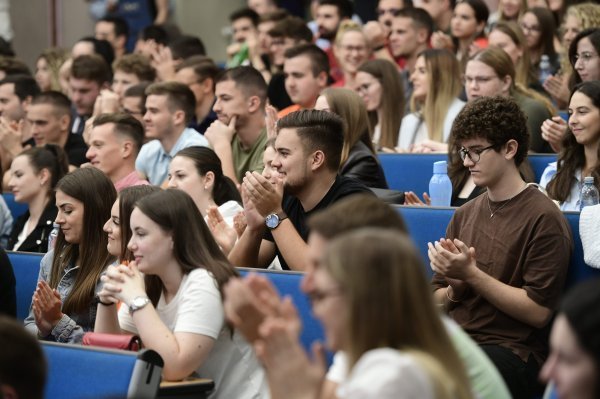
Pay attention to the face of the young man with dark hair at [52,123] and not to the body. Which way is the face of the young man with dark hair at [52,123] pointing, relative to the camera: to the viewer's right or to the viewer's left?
to the viewer's left

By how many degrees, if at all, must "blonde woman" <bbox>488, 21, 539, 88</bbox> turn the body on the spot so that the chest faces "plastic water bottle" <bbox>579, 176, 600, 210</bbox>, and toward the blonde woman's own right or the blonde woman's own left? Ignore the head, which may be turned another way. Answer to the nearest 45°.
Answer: approximately 90° to the blonde woman's own left

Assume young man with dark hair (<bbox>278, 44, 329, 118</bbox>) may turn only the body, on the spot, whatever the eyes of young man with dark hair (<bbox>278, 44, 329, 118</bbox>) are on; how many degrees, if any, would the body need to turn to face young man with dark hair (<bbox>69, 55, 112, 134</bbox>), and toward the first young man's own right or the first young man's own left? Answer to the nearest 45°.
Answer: approximately 90° to the first young man's own right

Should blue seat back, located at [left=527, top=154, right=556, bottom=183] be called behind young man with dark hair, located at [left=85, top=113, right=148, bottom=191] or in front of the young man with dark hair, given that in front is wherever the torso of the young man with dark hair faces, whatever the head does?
behind

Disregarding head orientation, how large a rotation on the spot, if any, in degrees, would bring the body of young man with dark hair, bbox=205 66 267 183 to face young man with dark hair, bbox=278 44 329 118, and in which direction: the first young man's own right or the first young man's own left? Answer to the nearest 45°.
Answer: approximately 180°

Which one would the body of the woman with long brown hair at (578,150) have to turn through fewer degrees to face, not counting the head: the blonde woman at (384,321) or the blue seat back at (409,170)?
the blonde woman

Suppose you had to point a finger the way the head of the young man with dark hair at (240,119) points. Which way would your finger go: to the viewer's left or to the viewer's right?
to the viewer's left

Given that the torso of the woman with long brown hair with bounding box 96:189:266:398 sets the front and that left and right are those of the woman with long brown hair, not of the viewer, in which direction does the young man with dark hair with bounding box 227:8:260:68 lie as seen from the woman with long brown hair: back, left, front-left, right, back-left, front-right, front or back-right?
right

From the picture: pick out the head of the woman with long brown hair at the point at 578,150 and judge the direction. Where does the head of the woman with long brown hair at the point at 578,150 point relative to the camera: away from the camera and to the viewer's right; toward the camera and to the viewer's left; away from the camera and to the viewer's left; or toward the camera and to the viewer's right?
toward the camera and to the viewer's left

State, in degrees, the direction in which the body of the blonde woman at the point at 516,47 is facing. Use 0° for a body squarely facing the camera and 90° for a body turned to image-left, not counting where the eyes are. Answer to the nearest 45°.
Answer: approximately 90°

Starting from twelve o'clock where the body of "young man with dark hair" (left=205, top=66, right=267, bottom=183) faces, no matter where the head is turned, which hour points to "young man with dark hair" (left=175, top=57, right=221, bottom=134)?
"young man with dark hair" (left=175, top=57, right=221, bottom=134) is roughly at 4 o'clock from "young man with dark hair" (left=205, top=66, right=267, bottom=183).

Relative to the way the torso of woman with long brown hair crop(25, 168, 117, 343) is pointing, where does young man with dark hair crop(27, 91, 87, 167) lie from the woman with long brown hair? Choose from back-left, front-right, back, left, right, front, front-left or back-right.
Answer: back-right

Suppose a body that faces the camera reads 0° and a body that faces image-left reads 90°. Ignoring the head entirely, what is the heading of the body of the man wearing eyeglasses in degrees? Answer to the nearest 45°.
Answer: approximately 45°

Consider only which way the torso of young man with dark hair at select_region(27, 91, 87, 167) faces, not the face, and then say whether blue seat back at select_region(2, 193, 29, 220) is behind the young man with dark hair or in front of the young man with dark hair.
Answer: in front

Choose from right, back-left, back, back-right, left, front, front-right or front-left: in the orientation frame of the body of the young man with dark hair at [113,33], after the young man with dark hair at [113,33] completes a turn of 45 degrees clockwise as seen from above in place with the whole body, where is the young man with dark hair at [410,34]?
back-left
